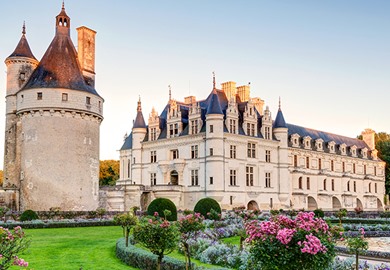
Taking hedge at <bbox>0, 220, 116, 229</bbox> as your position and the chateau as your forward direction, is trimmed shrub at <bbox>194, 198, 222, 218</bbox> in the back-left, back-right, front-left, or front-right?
front-right

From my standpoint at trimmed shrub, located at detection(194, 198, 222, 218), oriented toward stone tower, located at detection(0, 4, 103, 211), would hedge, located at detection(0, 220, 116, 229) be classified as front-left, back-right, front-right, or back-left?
front-left

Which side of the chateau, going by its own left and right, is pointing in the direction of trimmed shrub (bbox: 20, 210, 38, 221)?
front

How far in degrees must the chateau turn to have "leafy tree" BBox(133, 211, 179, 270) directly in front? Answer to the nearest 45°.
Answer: approximately 45° to its left

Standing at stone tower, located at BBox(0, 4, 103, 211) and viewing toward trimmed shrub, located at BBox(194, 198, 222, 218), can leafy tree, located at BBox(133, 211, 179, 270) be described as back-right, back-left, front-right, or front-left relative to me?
front-right

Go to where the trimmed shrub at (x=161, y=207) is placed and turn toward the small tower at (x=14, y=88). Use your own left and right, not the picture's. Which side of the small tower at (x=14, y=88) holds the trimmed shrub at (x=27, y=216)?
left

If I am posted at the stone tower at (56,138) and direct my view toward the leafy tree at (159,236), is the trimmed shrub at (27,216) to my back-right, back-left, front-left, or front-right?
front-right

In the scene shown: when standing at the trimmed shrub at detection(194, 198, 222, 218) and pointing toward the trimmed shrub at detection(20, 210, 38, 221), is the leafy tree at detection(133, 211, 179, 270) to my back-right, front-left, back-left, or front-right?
front-left

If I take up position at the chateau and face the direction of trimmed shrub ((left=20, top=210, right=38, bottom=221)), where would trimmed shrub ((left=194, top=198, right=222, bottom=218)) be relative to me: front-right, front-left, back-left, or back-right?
front-left
